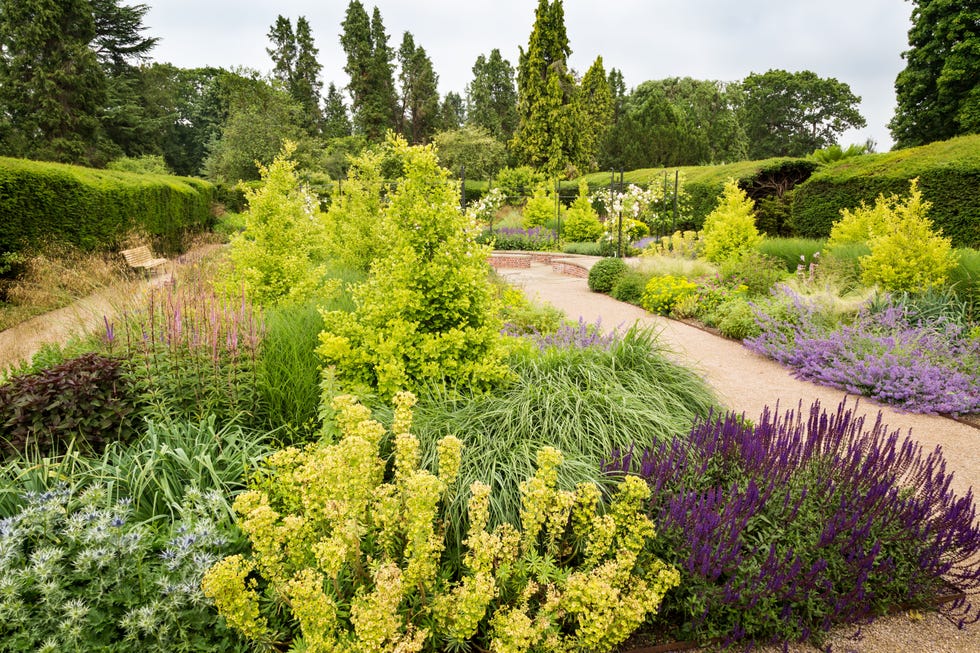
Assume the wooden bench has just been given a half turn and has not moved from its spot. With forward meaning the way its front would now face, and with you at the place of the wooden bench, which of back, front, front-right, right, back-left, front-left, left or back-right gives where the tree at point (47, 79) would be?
front-right

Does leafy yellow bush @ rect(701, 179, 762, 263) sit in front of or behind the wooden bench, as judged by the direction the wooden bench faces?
in front

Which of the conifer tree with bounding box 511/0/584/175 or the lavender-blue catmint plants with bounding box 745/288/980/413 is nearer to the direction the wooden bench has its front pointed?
the lavender-blue catmint plants

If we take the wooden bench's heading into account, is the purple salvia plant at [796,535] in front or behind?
in front

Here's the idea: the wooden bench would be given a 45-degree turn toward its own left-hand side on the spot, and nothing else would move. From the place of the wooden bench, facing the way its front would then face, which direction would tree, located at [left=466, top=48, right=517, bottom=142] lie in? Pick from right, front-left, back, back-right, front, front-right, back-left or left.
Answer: front-left

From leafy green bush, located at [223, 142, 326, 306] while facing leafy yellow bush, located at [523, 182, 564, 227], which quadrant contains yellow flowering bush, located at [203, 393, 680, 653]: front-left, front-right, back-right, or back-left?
back-right

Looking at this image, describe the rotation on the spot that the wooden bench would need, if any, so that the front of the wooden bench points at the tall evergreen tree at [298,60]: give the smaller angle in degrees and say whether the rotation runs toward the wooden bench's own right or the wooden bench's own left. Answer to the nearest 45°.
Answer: approximately 135° to the wooden bench's own left

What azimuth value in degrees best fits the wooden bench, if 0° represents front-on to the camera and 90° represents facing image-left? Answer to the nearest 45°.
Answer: approximately 315°

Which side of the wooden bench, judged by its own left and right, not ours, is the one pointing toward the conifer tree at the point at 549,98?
left

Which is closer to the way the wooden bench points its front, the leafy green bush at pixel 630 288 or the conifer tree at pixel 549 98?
the leafy green bush

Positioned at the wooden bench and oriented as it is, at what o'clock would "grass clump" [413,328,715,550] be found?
The grass clump is roughly at 1 o'clock from the wooden bench.

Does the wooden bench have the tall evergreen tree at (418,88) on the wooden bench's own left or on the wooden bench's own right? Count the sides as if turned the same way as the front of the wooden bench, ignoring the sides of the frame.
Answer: on the wooden bench's own left
